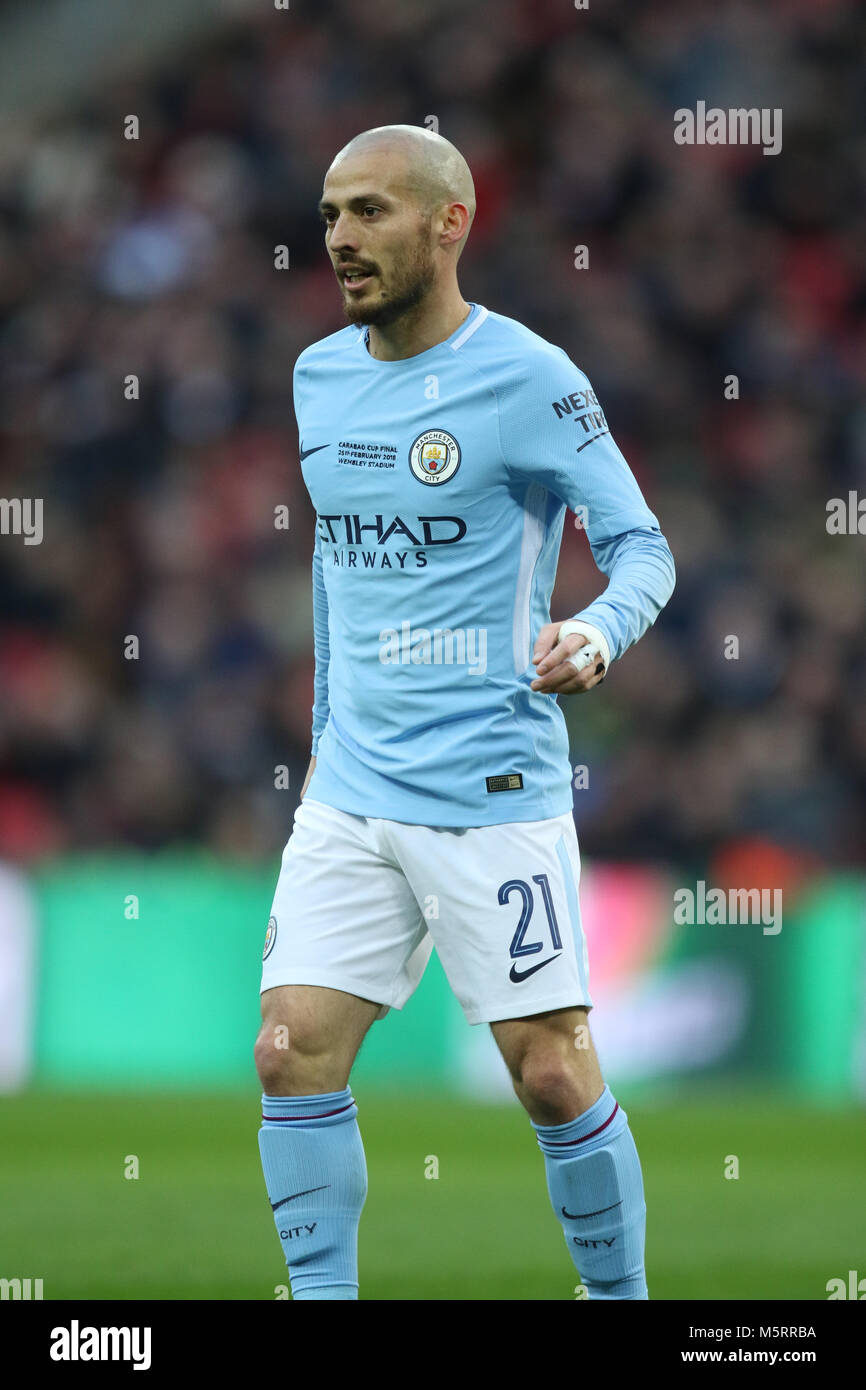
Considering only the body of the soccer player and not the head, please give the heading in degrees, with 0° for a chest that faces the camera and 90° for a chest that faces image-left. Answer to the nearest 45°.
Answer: approximately 45°
